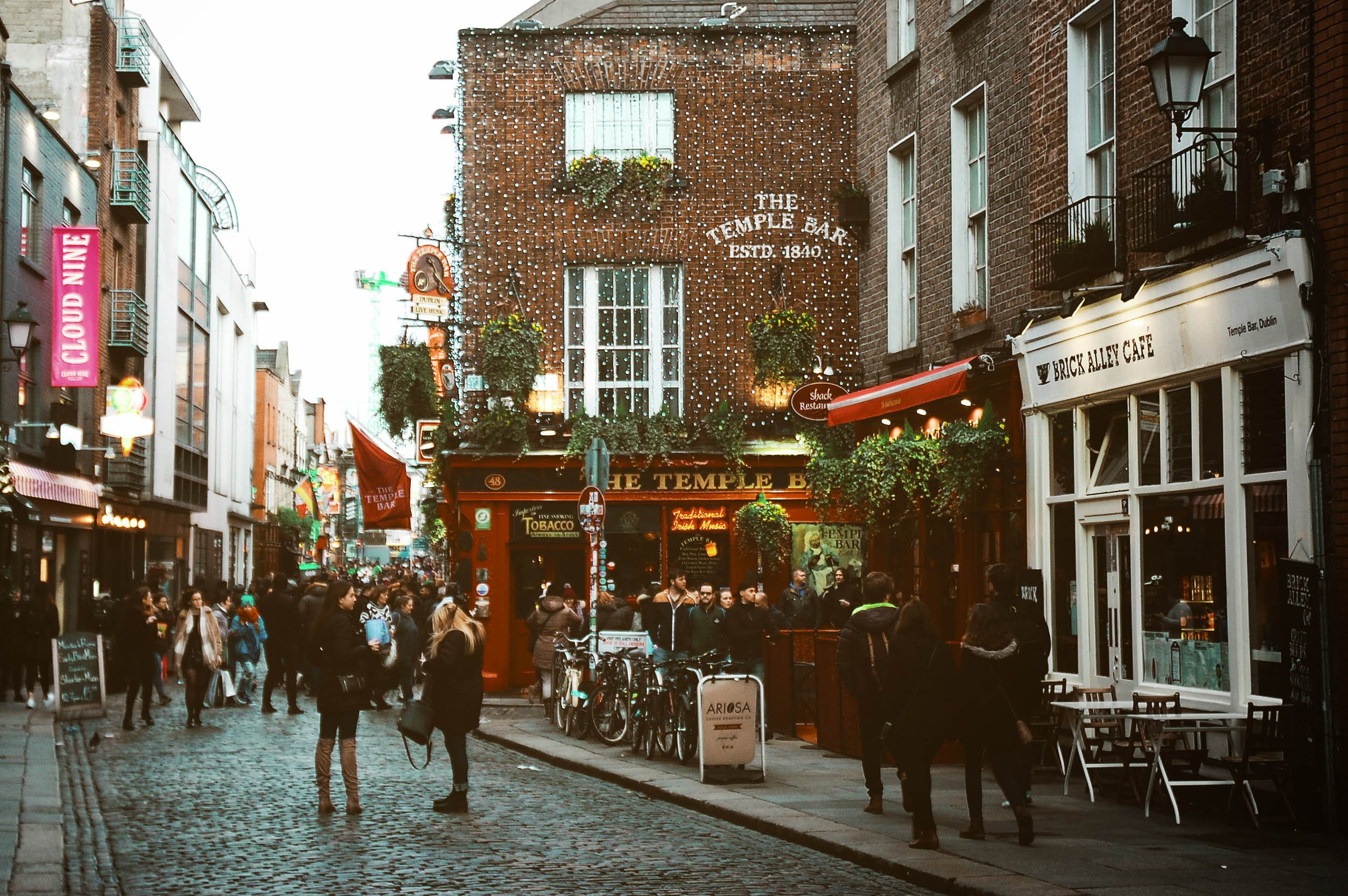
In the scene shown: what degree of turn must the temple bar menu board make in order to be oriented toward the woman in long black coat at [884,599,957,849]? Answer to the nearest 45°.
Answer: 0° — it already faces them

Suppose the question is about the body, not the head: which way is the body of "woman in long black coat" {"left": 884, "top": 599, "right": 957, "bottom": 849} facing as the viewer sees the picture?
away from the camera

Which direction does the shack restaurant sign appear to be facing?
toward the camera

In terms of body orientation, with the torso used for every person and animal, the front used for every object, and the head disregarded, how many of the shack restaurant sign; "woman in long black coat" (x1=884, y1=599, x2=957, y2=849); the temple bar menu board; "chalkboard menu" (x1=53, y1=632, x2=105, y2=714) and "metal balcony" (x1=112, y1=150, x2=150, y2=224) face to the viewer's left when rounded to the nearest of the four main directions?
0

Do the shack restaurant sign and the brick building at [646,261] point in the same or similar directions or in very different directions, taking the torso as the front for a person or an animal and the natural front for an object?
same or similar directions

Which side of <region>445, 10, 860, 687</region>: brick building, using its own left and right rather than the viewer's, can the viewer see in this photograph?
front

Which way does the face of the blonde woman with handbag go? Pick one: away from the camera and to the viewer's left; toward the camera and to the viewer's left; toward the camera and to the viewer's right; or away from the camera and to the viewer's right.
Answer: away from the camera and to the viewer's left

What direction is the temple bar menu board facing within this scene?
toward the camera

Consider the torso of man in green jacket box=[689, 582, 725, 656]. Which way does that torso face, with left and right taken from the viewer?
facing the viewer

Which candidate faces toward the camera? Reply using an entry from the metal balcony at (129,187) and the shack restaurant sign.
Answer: the shack restaurant sign

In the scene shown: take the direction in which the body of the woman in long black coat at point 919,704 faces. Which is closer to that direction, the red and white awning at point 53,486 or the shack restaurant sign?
the shack restaurant sign

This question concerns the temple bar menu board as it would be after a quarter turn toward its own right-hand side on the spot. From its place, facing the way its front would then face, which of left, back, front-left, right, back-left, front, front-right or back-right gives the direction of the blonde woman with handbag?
left

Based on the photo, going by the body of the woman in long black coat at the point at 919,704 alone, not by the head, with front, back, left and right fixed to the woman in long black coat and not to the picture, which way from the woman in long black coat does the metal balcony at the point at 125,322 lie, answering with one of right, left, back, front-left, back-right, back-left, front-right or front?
front-left
